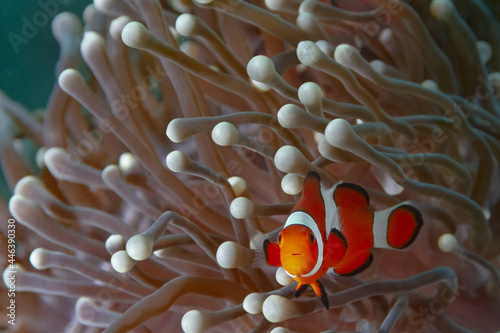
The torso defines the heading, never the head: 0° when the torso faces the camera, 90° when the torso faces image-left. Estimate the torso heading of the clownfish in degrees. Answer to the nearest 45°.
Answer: approximately 45°
